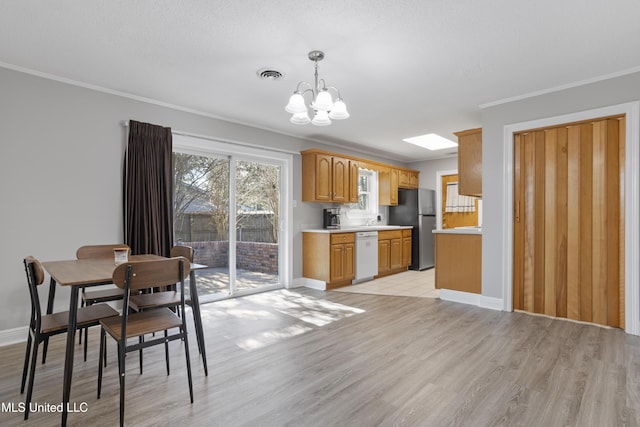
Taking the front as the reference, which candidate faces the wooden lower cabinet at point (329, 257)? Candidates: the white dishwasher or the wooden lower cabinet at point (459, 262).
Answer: the wooden lower cabinet at point (459, 262)

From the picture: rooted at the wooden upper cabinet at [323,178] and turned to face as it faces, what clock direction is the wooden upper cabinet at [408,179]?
the wooden upper cabinet at [408,179] is roughly at 9 o'clock from the wooden upper cabinet at [323,178].

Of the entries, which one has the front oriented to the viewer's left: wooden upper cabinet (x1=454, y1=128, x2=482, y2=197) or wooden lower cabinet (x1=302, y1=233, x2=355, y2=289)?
the wooden upper cabinet

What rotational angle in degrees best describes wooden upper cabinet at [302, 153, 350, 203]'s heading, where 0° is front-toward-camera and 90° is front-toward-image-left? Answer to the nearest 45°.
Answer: approximately 315°

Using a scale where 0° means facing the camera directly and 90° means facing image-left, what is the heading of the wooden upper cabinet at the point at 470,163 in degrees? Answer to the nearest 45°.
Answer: approximately 90°

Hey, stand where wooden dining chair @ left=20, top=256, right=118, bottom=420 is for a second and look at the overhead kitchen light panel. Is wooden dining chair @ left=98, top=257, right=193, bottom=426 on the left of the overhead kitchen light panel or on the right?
right

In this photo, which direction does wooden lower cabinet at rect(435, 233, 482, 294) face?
to the viewer's left

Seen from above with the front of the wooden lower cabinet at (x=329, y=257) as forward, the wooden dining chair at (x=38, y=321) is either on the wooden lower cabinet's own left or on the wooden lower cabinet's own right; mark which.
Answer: on the wooden lower cabinet's own right

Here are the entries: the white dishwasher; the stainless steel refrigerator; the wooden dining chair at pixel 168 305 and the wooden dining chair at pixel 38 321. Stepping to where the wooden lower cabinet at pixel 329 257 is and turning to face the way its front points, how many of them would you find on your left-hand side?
2
